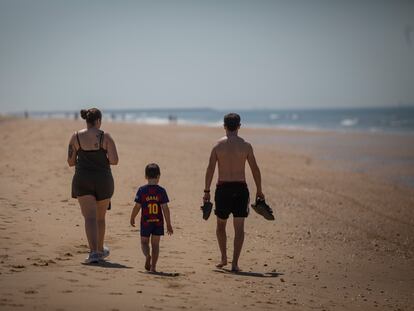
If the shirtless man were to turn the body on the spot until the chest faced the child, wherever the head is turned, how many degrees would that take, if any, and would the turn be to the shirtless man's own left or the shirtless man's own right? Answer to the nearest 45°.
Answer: approximately 135° to the shirtless man's own left

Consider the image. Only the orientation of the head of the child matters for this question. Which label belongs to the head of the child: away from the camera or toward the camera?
away from the camera

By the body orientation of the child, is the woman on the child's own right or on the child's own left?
on the child's own left

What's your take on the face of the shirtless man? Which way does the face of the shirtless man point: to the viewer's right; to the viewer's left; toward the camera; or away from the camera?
away from the camera

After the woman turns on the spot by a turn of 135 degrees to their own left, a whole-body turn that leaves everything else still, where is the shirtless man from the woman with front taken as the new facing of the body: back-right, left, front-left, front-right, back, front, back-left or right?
back-left

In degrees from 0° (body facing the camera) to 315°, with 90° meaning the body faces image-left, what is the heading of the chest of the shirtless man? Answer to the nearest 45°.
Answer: approximately 180°

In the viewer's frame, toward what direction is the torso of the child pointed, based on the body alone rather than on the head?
away from the camera

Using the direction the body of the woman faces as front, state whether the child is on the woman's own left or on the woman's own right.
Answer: on the woman's own right

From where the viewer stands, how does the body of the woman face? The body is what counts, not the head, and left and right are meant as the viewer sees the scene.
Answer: facing away from the viewer
